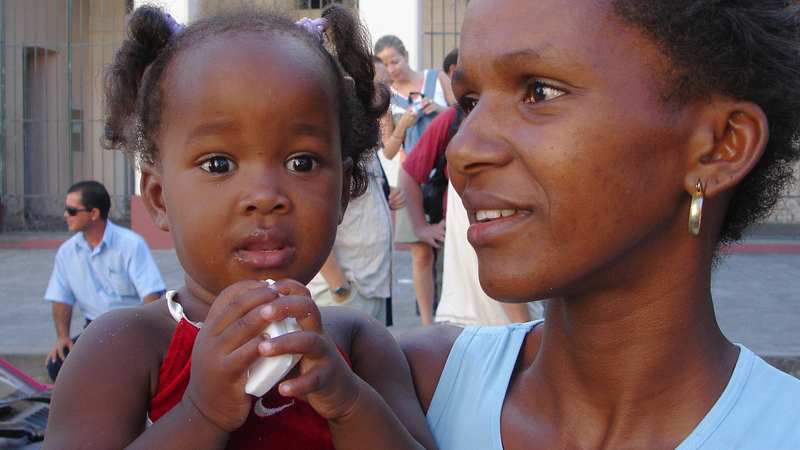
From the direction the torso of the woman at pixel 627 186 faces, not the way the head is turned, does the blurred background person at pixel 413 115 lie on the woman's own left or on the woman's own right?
on the woman's own right

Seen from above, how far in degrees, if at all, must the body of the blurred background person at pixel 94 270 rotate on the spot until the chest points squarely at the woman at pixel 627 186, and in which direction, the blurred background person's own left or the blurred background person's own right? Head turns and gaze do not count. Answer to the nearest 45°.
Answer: approximately 45° to the blurred background person's own left

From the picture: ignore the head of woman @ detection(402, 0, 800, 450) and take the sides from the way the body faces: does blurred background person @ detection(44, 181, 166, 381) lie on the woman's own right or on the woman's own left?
on the woman's own right

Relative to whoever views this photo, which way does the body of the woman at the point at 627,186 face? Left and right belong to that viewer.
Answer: facing the viewer and to the left of the viewer

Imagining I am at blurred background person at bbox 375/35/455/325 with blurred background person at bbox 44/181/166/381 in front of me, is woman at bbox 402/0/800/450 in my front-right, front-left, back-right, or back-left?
front-left

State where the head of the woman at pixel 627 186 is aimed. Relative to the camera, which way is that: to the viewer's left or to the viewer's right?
to the viewer's left

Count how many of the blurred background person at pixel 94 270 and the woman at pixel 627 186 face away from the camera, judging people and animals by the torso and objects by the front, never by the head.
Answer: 0
